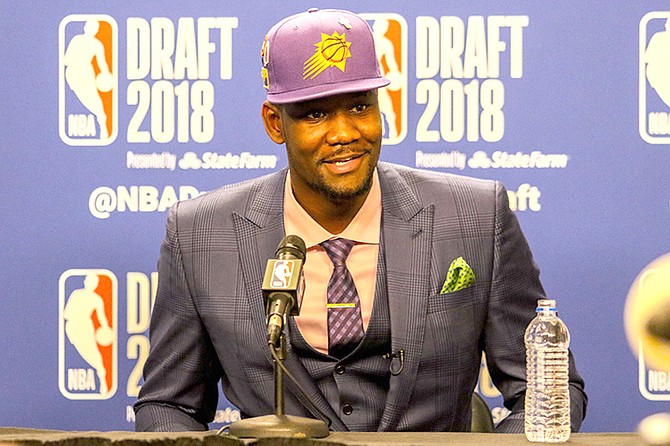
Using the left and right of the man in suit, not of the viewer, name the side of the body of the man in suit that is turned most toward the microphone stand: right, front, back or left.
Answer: front

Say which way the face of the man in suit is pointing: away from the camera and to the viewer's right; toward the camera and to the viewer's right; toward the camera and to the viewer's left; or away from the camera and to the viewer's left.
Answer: toward the camera and to the viewer's right

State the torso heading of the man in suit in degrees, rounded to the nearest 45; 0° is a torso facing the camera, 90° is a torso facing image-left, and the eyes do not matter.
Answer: approximately 0°
